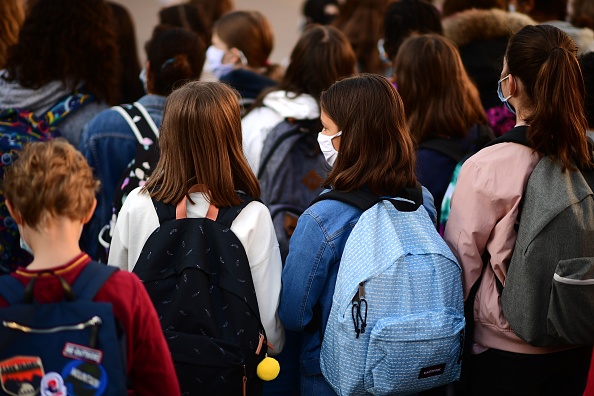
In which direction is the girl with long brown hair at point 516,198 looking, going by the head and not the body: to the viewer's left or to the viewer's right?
to the viewer's left

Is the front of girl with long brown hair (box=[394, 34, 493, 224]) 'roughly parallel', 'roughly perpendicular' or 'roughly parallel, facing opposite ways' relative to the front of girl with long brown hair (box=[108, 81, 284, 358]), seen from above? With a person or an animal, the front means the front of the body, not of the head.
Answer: roughly parallel

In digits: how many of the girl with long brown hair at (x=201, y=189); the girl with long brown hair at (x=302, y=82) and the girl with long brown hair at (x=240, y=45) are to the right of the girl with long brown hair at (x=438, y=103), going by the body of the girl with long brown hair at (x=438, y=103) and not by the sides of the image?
0

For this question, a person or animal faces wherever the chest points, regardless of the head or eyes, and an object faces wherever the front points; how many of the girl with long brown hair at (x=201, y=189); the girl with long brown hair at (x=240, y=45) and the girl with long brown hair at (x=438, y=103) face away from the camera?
2

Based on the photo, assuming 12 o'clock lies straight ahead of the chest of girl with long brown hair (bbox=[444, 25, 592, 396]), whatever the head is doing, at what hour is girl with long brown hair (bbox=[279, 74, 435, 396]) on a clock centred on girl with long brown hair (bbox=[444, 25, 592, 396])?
girl with long brown hair (bbox=[279, 74, 435, 396]) is roughly at 10 o'clock from girl with long brown hair (bbox=[444, 25, 592, 396]).

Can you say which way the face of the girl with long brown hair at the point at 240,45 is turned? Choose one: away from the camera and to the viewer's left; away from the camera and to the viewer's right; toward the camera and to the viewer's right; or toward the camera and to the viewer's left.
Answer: away from the camera and to the viewer's left

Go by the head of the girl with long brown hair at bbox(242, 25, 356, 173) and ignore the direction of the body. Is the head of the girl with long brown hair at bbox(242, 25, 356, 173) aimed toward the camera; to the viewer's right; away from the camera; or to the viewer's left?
away from the camera

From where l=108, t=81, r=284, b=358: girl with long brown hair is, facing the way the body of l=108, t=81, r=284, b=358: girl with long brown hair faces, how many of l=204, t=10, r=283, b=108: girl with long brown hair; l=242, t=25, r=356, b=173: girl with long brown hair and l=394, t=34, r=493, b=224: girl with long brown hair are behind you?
0

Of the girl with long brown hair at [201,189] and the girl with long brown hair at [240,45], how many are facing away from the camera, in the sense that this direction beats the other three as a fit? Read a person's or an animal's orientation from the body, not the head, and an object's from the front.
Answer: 1

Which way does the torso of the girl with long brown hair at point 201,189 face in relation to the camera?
away from the camera

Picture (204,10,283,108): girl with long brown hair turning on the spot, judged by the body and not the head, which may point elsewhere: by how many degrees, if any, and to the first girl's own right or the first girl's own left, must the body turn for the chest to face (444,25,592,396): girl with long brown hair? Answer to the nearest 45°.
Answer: approximately 90° to the first girl's own left

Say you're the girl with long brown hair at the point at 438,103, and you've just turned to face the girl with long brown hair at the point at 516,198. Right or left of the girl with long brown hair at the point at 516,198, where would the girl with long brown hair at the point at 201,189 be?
right

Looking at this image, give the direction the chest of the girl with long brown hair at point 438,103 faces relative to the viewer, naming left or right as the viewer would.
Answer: facing away from the viewer

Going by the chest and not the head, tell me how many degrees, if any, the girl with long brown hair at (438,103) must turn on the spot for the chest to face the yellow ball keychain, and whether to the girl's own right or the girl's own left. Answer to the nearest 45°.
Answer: approximately 180°
